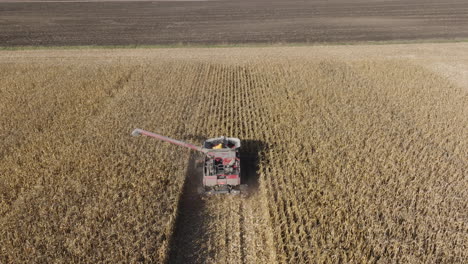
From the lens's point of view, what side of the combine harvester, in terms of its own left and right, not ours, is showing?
back
